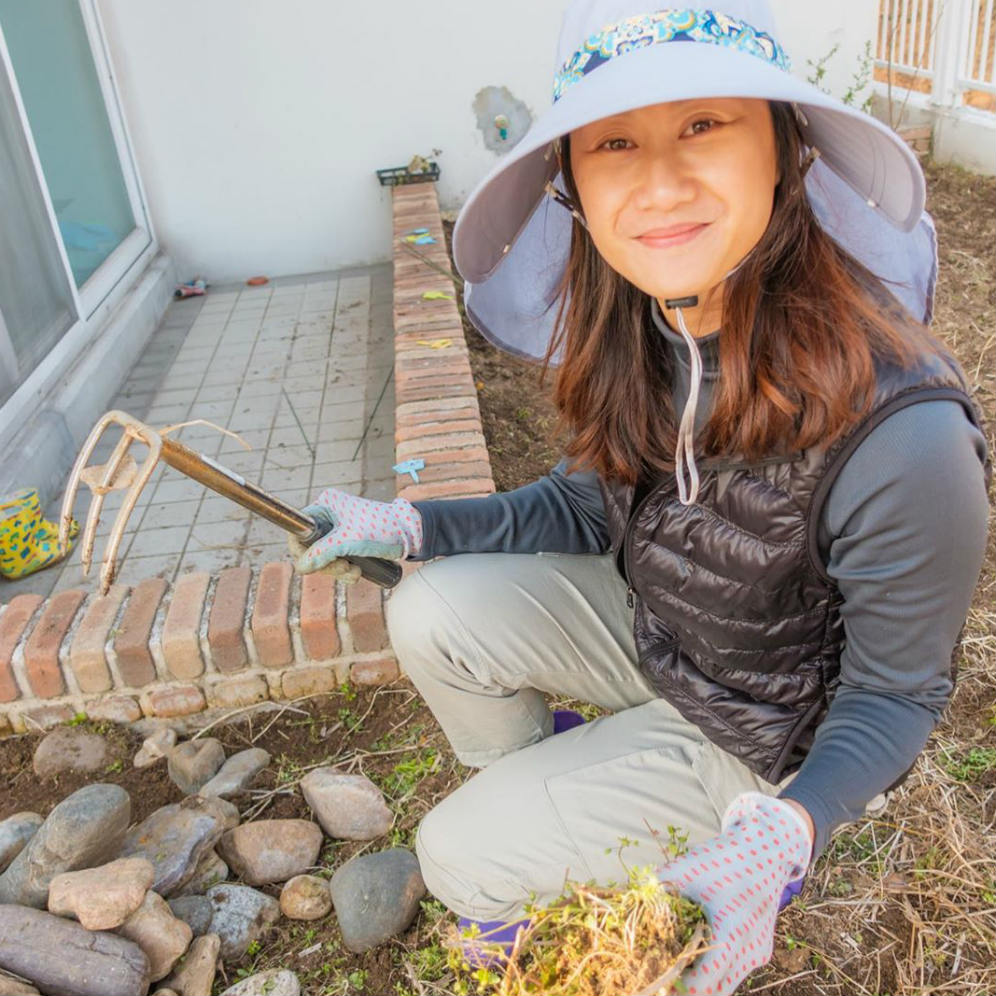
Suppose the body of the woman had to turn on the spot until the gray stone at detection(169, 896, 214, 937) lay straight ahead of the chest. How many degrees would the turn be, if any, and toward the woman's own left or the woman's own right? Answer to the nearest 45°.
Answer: approximately 45° to the woman's own right

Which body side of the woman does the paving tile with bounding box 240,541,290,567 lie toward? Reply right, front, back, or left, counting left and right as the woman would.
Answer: right

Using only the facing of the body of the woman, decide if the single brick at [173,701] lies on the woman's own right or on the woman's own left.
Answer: on the woman's own right

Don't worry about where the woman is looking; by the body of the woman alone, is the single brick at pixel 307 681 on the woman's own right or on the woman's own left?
on the woman's own right

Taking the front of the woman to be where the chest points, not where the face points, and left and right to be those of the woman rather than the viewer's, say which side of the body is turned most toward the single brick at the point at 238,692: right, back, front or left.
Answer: right

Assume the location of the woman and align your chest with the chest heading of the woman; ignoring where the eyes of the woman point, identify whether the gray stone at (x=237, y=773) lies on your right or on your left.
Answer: on your right

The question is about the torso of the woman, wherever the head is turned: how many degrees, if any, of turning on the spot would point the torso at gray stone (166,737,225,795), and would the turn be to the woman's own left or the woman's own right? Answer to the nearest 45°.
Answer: approximately 45° to the woman's own right

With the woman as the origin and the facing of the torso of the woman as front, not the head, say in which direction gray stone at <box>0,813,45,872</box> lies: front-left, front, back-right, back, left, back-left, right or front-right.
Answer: front-right

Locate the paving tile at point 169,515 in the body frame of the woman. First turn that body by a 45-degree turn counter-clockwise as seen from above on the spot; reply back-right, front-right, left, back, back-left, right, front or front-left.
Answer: back-right

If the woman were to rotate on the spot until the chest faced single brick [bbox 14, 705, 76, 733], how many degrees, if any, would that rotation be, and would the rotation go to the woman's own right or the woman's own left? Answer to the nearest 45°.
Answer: approximately 45° to the woman's own right

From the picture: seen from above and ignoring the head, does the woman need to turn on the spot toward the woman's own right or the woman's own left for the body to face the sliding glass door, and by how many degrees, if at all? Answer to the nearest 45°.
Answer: approximately 90° to the woman's own right

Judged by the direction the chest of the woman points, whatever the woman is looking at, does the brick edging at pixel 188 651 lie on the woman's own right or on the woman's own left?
on the woman's own right
